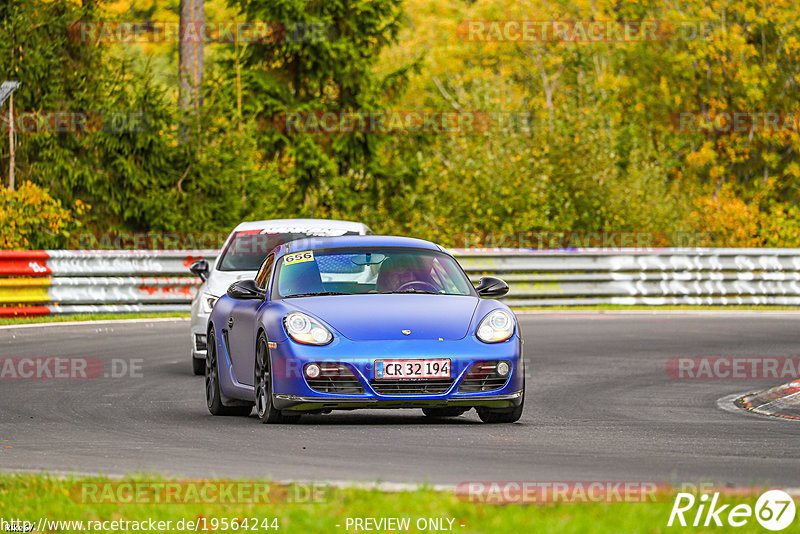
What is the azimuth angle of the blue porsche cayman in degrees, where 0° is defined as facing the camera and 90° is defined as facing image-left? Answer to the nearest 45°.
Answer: approximately 0°

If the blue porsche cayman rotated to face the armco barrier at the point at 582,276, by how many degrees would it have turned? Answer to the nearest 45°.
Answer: approximately 180°

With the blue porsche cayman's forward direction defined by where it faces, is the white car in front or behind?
behind

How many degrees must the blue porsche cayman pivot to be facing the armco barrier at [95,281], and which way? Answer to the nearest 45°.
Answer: approximately 180°

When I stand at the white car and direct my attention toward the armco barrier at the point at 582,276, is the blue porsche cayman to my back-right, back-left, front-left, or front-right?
back-right
